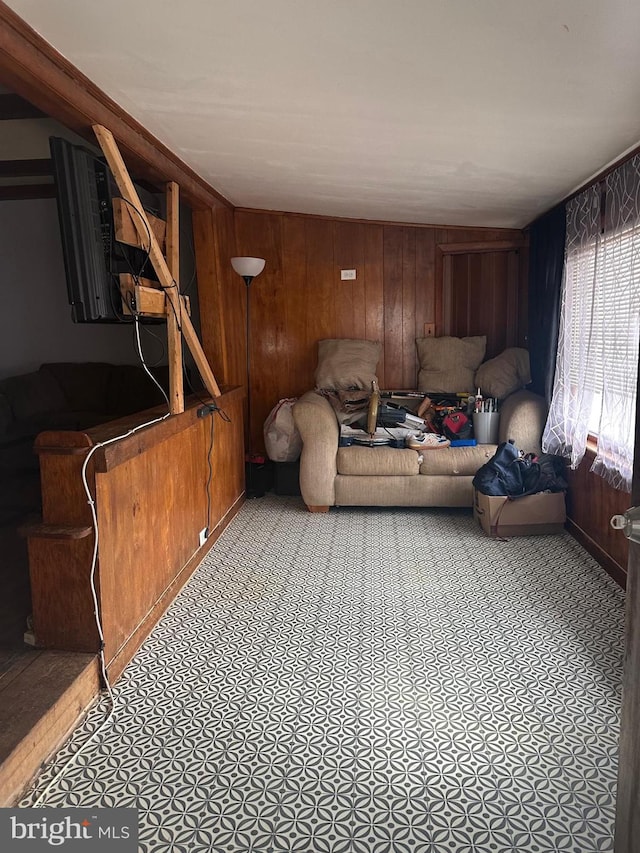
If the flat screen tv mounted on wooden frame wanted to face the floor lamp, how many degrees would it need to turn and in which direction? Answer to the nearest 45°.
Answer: approximately 90° to its right

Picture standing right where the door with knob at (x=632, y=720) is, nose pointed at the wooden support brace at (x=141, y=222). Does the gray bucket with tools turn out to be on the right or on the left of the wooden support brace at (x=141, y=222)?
right

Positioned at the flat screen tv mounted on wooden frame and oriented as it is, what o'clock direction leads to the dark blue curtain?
The dark blue curtain is roughly at 4 o'clock from the flat screen tv mounted on wooden frame.

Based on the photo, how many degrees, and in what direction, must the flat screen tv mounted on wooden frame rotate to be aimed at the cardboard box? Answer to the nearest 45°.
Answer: approximately 135° to its right

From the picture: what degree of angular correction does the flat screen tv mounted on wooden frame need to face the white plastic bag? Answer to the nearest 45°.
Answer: approximately 90° to its right

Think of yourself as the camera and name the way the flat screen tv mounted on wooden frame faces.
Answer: facing away from the viewer and to the left of the viewer

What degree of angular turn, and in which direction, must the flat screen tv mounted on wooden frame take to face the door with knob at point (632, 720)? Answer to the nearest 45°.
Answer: approximately 180°

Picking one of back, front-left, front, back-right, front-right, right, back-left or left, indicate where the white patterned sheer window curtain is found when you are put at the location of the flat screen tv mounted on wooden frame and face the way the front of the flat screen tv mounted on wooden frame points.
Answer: back-right

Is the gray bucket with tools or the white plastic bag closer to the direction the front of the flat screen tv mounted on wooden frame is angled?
the white plastic bag

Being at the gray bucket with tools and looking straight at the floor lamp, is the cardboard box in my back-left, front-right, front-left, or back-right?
back-left

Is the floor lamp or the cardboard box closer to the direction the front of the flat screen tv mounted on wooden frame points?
the floor lamp
